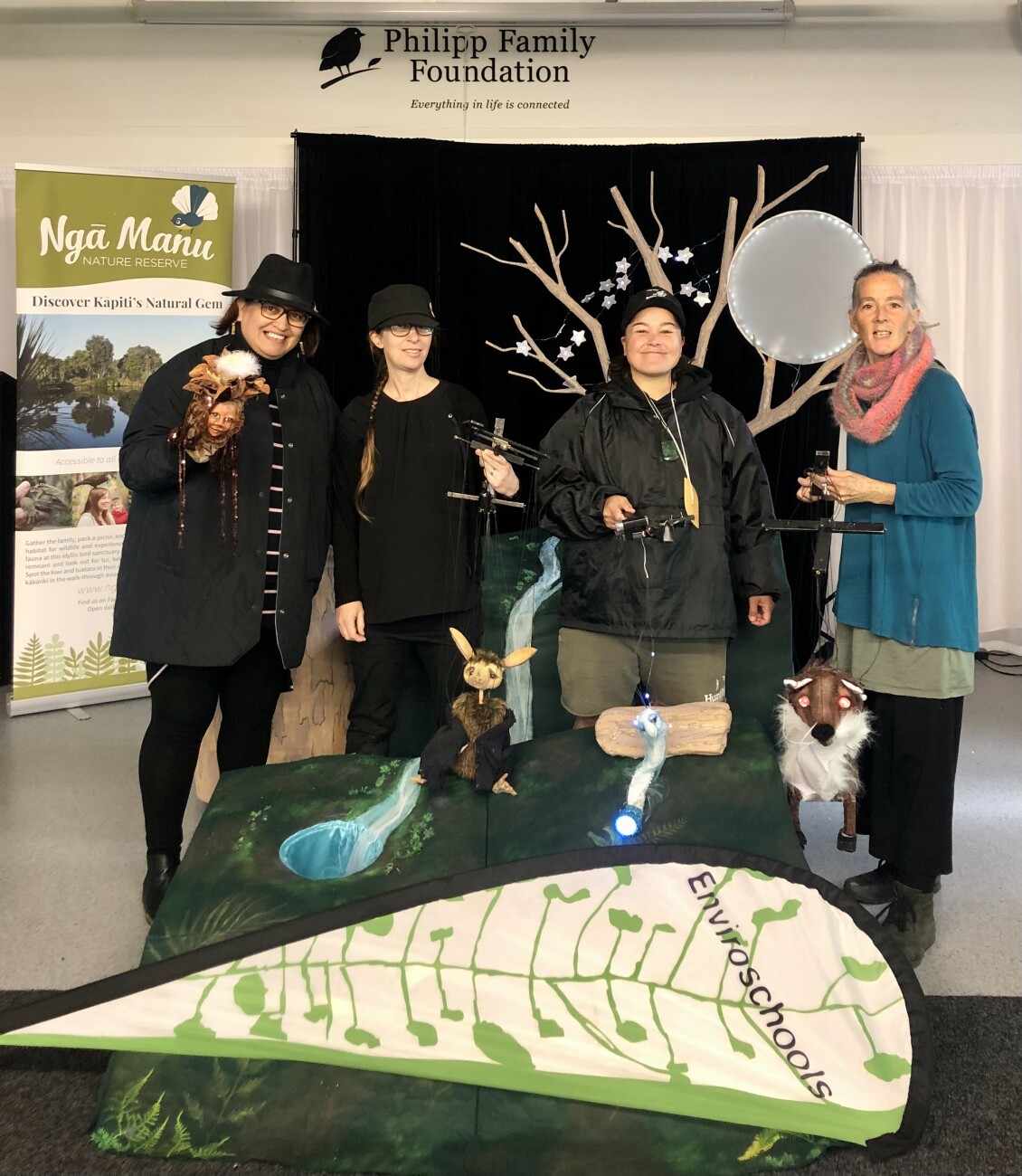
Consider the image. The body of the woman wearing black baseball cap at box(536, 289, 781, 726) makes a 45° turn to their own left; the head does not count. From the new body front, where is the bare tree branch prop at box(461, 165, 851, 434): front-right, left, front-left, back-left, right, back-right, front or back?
back-left

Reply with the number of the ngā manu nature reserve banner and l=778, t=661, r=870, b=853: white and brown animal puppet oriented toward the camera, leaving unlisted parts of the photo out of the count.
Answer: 2

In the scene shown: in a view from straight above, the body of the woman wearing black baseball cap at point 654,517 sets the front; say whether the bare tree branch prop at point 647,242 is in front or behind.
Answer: behind

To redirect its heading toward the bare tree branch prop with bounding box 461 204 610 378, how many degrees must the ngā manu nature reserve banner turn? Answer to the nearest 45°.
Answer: approximately 90° to its left
